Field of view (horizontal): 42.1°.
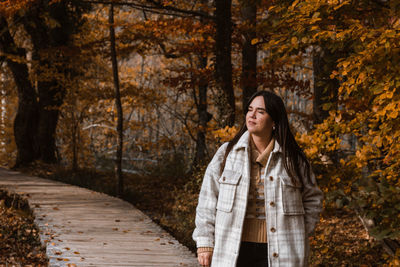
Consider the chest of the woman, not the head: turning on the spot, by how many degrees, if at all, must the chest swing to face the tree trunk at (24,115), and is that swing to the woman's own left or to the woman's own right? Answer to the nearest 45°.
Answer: approximately 135° to the woman's own right

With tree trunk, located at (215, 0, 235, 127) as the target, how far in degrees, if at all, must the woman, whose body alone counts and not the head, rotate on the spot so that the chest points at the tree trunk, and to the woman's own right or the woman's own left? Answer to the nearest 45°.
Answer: approximately 180°

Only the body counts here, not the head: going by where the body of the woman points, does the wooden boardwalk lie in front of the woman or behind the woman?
behind

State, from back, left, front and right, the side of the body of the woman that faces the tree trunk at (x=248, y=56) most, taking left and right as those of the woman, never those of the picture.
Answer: back

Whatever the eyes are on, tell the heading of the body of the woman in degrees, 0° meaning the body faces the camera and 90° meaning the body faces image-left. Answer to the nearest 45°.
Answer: approximately 0°
